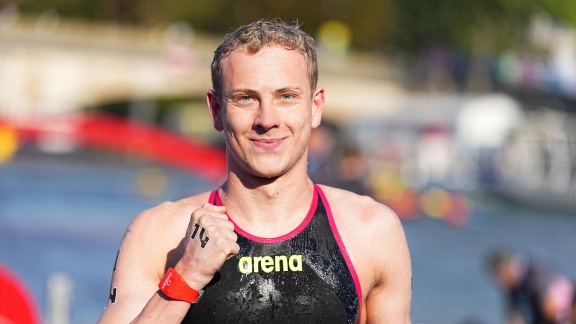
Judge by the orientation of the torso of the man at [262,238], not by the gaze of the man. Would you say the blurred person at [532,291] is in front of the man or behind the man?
behind

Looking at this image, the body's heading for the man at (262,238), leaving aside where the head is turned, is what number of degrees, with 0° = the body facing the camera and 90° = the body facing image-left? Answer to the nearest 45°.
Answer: approximately 0°
